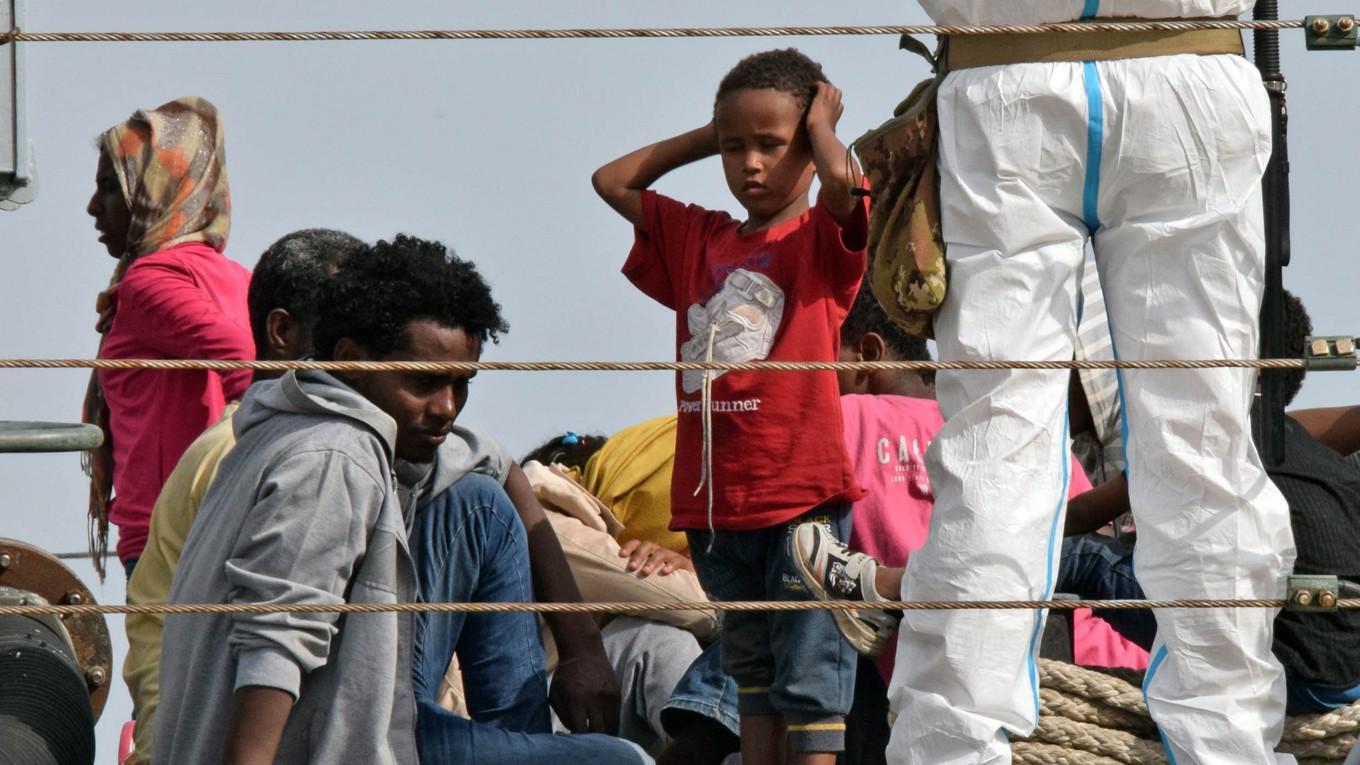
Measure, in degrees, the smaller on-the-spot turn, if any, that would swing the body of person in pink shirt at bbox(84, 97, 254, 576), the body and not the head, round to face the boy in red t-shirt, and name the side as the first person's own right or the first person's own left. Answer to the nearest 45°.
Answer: approximately 135° to the first person's own left

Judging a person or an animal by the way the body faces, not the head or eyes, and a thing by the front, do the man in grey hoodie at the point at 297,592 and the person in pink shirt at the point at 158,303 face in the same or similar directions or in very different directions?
very different directions

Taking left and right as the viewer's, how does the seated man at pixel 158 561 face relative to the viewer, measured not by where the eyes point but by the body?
facing to the right of the viewer

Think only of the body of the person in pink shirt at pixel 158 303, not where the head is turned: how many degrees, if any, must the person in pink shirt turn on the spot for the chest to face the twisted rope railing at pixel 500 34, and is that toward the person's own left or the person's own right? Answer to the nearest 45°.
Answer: approximately 90° to the person's own left

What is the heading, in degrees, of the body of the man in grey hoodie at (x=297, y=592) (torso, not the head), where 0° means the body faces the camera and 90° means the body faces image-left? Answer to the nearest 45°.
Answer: approximately 270°

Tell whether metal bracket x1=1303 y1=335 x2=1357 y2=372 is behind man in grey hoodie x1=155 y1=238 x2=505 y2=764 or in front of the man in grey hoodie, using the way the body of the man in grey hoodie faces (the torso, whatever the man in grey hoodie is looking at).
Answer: in front

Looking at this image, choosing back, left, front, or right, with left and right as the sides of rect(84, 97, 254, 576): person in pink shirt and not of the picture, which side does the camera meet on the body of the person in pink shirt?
left

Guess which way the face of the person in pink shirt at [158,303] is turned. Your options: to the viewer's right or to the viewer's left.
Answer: to the viewer's left

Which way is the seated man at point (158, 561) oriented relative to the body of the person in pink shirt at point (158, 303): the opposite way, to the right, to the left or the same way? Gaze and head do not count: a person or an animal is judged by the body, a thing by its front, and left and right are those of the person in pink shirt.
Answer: the opposite way

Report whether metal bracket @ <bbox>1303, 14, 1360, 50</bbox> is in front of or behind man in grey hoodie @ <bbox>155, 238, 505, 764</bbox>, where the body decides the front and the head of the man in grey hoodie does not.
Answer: in front
